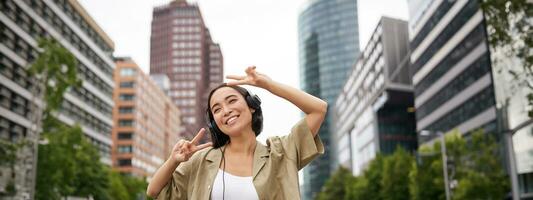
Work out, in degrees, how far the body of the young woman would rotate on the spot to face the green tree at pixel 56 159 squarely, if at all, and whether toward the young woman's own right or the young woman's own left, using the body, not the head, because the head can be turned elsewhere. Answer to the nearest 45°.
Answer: approximately 180°

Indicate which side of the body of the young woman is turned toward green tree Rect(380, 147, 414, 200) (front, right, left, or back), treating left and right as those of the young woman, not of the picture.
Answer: back

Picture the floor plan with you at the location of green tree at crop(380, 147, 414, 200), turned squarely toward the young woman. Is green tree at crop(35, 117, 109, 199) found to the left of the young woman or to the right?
right

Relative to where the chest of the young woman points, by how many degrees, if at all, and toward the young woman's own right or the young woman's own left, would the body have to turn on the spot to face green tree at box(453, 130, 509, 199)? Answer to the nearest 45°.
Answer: approximately 135° to the young woman's own left

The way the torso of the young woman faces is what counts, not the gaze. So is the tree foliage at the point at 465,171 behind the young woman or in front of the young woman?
behind

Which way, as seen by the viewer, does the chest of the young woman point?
toward the camera
